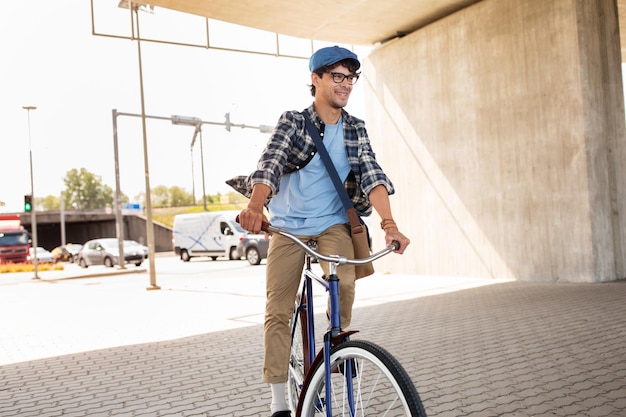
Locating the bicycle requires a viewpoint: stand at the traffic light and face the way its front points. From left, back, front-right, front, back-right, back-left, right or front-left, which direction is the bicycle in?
front

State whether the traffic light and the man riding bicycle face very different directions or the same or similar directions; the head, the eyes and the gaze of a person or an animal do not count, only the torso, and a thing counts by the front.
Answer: same or similar directions

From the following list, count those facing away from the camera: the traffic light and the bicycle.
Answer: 0

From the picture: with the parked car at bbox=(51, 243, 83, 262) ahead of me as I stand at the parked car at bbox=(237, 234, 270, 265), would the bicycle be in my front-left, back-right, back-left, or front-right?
back-left

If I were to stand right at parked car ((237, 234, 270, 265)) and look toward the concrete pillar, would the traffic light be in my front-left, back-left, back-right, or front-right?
back-right

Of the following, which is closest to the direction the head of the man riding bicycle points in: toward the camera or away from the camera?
toward the camera

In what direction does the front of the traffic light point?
toward the camera

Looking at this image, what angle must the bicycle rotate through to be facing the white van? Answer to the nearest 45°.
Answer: approximately 135° to its left

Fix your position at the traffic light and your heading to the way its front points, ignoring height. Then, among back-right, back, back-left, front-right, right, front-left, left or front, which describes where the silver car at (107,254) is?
back-left

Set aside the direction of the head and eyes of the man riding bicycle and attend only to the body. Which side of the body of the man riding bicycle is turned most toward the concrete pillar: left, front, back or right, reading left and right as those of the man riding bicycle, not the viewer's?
left

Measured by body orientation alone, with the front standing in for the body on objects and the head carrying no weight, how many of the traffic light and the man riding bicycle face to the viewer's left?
0

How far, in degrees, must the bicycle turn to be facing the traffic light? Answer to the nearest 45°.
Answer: approximately 180°

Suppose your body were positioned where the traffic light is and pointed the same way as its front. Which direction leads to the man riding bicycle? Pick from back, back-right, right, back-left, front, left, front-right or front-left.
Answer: front

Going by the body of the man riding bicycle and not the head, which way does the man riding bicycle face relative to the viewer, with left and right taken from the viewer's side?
facing the viewer and to the right of the viewer
